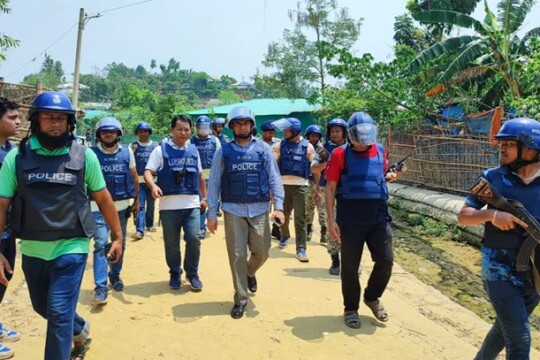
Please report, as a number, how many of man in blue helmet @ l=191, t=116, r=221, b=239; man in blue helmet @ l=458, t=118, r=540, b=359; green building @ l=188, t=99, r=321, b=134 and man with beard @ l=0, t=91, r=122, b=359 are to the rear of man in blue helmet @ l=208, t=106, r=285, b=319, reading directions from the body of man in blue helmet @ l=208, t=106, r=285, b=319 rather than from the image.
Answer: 2

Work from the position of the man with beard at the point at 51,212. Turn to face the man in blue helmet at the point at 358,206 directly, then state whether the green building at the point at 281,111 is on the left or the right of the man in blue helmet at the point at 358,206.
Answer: left

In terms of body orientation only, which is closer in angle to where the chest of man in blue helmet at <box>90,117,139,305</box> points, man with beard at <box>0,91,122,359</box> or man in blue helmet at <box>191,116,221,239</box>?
the man with beard

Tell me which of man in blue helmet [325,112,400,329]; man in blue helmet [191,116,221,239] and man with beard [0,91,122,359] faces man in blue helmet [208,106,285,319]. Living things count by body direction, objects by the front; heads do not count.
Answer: man in blue helmet [191,116,221,239]

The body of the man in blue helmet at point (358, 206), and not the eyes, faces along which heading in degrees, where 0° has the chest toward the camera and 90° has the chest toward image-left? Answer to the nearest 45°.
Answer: approximately 0°

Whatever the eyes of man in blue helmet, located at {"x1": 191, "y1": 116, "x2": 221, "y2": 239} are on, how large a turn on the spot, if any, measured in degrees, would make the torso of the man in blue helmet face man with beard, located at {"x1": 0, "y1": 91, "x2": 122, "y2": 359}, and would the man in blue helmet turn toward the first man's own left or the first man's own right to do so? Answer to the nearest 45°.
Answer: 0° — they already face them

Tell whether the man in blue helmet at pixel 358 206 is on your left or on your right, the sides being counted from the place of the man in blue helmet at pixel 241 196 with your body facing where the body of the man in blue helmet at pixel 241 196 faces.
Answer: on your left
